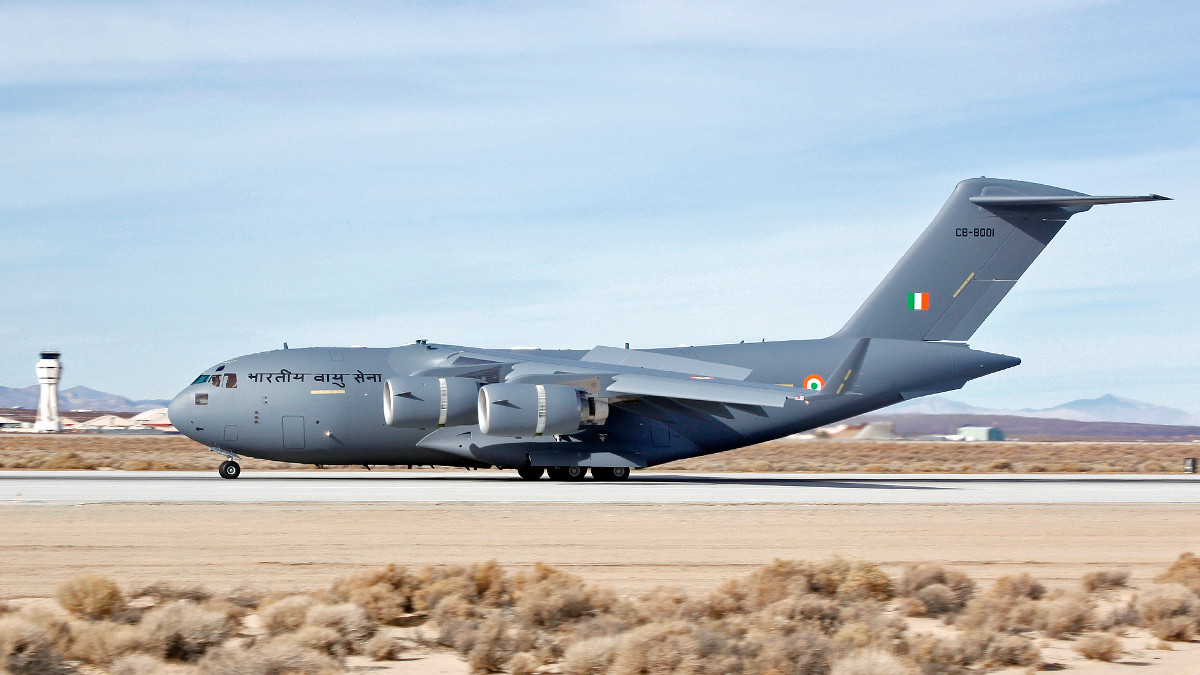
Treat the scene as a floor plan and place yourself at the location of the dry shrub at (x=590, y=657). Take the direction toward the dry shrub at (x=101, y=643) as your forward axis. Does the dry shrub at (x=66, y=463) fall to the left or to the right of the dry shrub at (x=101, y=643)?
right

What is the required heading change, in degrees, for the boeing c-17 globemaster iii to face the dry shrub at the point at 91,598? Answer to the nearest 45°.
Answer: approximately 90° to its left

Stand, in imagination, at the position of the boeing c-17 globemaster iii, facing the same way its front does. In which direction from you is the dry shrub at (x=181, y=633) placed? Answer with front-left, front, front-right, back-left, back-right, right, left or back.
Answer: left

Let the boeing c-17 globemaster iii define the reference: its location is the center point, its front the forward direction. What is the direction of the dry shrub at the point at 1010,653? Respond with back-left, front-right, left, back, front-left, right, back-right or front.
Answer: left

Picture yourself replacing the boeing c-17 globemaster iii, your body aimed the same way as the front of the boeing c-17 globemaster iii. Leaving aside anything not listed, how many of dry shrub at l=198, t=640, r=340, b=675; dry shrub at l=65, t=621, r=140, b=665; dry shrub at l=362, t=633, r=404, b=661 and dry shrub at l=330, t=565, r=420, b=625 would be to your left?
4

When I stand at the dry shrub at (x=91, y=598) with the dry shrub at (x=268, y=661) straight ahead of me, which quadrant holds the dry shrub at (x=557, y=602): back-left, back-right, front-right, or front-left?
front-left

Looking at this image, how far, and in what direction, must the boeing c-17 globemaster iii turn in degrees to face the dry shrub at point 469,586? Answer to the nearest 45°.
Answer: approximately 90° to its left

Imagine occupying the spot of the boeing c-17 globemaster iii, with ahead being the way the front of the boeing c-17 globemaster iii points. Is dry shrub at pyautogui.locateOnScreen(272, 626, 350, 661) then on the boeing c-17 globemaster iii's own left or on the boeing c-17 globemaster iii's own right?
on the boeing c-17 globemaster iii's own left

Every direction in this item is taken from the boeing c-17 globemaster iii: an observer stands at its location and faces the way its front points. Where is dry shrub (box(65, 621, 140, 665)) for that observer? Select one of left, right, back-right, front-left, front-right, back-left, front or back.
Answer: left

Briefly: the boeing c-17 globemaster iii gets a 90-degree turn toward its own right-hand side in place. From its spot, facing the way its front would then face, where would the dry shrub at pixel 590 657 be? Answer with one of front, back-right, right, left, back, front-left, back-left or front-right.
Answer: back

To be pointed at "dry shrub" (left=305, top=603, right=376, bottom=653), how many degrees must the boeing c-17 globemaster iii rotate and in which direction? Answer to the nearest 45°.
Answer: approximately 90° to its left

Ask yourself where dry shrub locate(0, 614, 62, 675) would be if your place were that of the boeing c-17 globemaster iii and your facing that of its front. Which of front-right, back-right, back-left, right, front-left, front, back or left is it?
left

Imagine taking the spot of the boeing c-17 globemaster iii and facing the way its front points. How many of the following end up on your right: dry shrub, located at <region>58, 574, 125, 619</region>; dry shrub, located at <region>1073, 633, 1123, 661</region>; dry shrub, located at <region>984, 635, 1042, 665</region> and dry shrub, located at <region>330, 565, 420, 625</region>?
0

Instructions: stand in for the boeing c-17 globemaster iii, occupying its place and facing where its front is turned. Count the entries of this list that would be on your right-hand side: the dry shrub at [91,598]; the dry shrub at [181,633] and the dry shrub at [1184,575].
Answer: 0

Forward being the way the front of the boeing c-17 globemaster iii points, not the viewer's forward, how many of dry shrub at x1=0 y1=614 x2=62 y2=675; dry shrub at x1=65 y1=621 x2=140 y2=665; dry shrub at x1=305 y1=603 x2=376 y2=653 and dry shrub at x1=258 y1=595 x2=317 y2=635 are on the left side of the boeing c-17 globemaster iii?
4

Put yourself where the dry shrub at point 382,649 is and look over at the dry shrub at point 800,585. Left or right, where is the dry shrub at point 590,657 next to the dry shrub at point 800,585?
right

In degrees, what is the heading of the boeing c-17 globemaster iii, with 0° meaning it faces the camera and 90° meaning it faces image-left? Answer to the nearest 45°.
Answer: approximately 90°

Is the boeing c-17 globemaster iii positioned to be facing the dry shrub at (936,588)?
no

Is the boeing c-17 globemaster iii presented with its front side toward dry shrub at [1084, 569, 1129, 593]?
no

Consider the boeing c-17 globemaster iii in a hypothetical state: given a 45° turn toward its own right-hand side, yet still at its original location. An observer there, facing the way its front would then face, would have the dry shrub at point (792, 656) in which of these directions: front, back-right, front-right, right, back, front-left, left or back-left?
back-left

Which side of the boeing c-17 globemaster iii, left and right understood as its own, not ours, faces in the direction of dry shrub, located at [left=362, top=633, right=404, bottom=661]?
left
